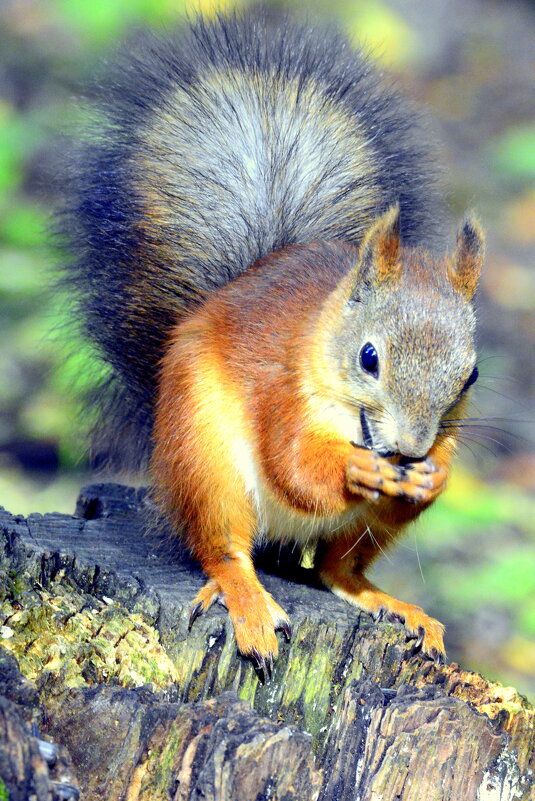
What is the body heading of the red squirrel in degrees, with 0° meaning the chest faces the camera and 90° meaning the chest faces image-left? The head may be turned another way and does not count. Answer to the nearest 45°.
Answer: approximately 315°
